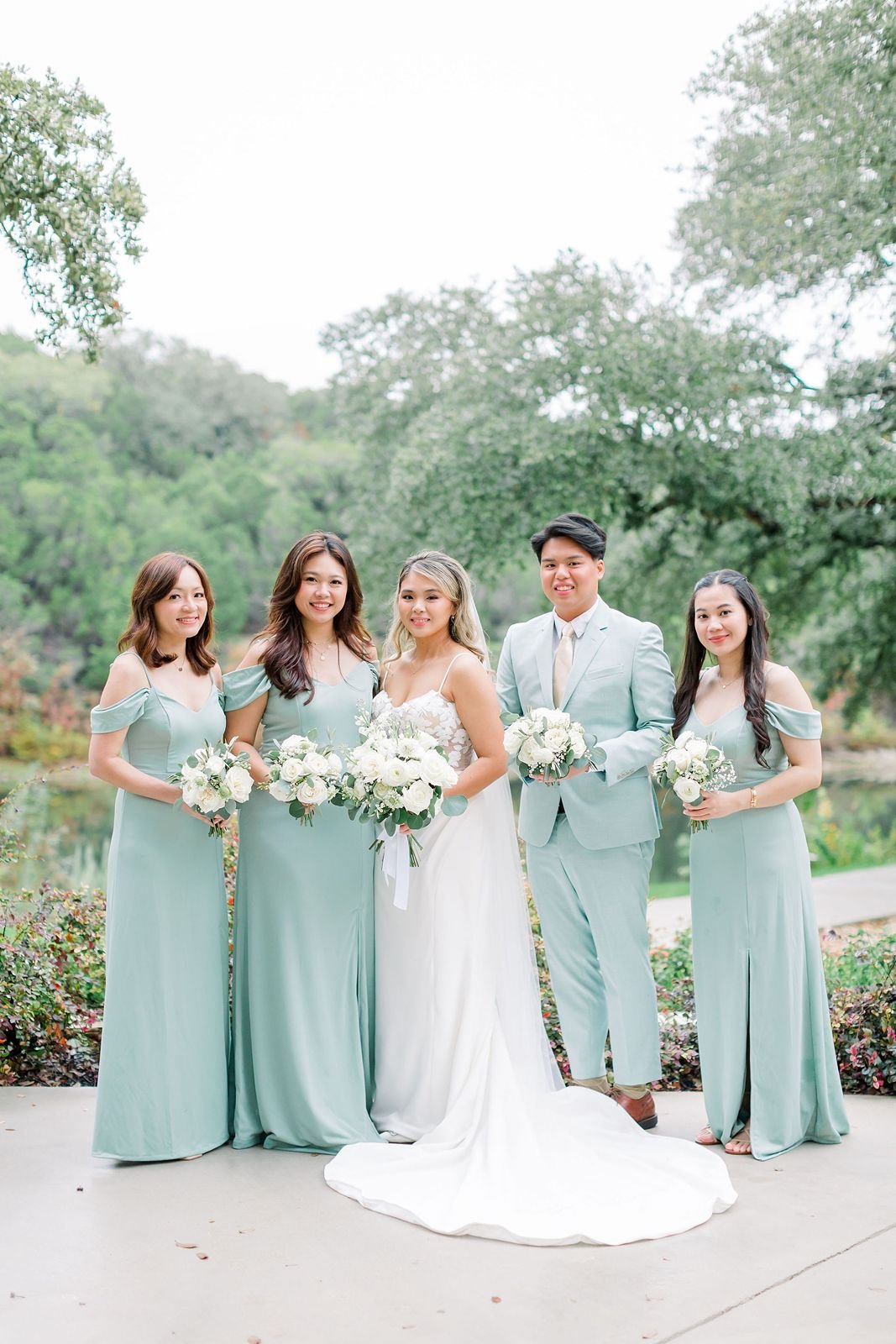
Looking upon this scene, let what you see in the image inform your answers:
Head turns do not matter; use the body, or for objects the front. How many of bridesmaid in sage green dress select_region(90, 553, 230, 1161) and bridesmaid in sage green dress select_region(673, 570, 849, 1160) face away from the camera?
0

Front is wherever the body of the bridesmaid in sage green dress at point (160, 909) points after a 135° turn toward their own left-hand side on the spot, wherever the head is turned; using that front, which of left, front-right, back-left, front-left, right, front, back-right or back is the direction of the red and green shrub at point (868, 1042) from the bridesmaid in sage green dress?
right

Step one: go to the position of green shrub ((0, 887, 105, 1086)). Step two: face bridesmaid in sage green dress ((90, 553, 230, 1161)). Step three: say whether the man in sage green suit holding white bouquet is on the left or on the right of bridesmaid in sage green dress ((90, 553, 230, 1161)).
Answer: left

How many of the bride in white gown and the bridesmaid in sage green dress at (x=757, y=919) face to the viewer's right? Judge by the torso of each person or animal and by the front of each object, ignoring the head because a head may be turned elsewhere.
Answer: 0

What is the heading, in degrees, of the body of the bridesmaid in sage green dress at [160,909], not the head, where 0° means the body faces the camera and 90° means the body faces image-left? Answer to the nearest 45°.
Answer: approximately 315°

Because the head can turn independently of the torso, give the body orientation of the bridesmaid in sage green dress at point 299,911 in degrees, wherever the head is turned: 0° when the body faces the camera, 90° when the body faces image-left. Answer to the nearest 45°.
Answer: approximately 315°

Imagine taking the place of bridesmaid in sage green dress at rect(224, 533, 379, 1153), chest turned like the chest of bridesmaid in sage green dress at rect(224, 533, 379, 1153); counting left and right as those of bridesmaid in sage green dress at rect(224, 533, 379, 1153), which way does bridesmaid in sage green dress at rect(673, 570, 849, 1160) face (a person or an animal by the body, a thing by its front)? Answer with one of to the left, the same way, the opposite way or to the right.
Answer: to the right

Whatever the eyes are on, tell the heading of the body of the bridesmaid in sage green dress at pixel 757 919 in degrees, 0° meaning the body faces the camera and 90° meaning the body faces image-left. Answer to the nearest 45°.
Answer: approximately 45°

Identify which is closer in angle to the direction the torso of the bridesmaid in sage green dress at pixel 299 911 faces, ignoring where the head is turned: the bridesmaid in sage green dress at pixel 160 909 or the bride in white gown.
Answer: the bride in white gown
